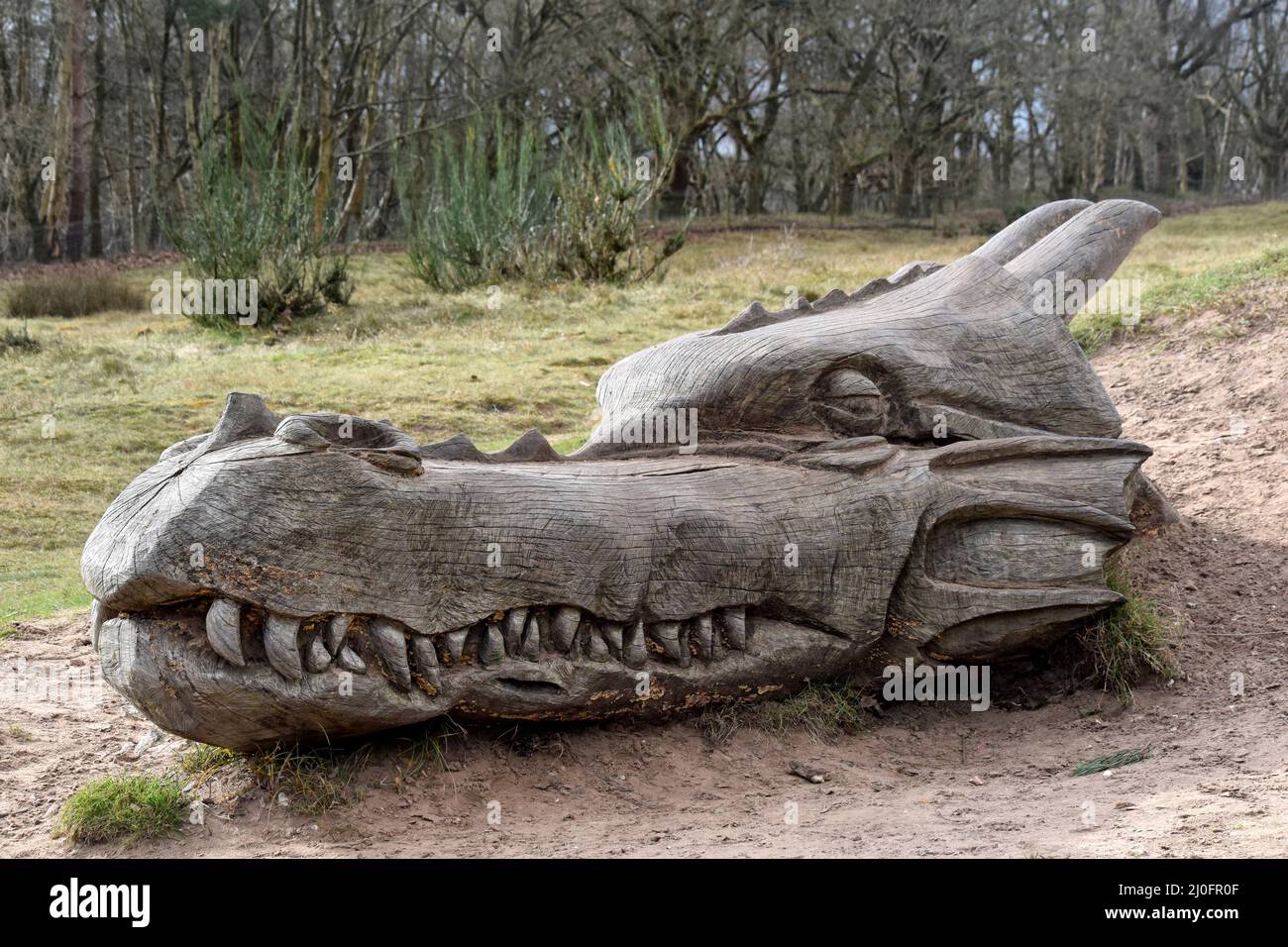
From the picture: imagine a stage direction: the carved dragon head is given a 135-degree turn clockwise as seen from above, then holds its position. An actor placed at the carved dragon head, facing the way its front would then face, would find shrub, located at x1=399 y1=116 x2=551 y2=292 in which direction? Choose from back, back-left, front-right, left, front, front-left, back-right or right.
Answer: front-left

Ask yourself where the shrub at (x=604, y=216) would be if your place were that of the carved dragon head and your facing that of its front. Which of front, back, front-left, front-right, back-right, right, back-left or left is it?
right

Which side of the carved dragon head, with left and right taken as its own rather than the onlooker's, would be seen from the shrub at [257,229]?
right

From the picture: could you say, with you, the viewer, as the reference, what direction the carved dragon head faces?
facing to the left of the viewer
